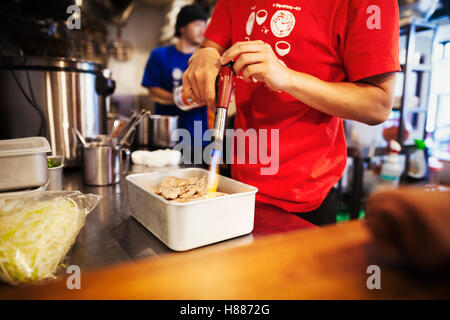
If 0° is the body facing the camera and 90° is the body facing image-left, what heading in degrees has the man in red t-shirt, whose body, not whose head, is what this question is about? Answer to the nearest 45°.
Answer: approximately 45°

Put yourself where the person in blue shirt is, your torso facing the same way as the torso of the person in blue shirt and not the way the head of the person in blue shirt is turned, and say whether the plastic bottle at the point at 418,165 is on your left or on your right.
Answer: on your left

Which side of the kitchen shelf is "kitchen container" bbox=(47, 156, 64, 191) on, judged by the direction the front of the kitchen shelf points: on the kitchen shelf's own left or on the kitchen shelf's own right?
on the kitchen shelf's own left

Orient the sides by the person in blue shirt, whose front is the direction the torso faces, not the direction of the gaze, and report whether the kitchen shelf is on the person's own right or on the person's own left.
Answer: on the person's own left

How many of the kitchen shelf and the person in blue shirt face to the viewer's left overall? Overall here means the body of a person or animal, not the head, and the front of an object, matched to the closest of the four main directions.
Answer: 1

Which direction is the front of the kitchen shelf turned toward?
to the viewer's left
